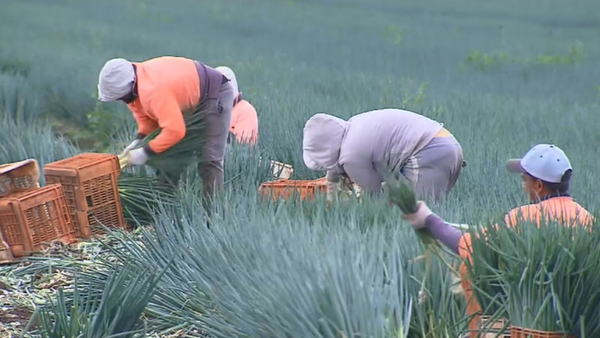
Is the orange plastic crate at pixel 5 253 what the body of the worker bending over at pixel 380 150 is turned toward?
yes

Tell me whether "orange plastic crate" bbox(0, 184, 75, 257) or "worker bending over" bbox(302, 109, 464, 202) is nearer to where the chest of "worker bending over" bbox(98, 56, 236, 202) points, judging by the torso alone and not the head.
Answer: the orange plastic crate

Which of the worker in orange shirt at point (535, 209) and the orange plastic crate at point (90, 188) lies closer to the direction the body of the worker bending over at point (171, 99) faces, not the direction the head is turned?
the orange plastic crate

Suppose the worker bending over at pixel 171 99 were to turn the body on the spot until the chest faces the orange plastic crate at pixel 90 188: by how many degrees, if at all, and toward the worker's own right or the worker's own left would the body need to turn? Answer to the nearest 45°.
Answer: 0° — they already face it

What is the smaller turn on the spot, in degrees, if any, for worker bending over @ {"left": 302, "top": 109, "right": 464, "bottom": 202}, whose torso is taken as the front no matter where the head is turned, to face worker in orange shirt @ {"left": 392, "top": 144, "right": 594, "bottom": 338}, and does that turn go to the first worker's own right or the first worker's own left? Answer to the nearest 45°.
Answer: approximately 135° to the first worker's own left

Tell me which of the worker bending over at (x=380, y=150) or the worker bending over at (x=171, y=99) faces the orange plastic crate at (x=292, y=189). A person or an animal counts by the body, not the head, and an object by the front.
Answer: the worker bending over at (x=380, y=150)

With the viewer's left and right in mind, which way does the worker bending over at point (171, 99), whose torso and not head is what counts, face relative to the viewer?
facing to the left of the viewer

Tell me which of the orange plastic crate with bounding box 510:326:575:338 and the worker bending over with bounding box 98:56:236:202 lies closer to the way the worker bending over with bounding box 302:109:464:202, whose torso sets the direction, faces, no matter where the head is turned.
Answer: the worker bending over

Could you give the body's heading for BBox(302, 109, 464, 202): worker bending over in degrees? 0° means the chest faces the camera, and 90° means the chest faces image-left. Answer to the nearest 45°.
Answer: approximately 90°

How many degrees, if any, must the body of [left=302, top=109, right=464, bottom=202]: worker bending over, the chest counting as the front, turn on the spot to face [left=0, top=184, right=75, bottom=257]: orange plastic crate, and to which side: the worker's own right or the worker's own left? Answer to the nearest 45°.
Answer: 0° — they already face it

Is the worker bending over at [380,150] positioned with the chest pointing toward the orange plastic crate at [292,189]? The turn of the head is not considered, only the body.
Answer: yes

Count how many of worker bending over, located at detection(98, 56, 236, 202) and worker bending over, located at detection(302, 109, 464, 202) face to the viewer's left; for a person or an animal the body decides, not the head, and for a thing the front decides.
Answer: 2
